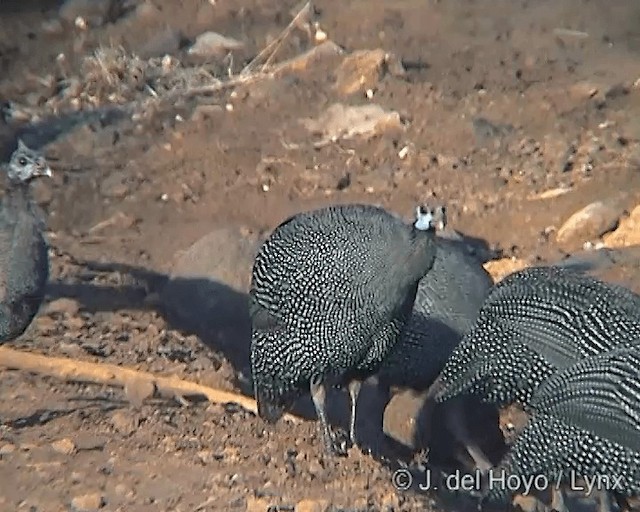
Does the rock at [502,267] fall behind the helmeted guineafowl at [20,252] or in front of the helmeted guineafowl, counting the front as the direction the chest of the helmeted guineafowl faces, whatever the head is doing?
in front

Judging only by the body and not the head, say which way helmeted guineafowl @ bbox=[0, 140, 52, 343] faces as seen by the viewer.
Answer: to the viewer's right

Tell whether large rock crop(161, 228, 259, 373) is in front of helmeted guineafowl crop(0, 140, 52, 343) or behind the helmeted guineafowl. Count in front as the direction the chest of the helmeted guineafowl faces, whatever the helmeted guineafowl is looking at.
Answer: in front
